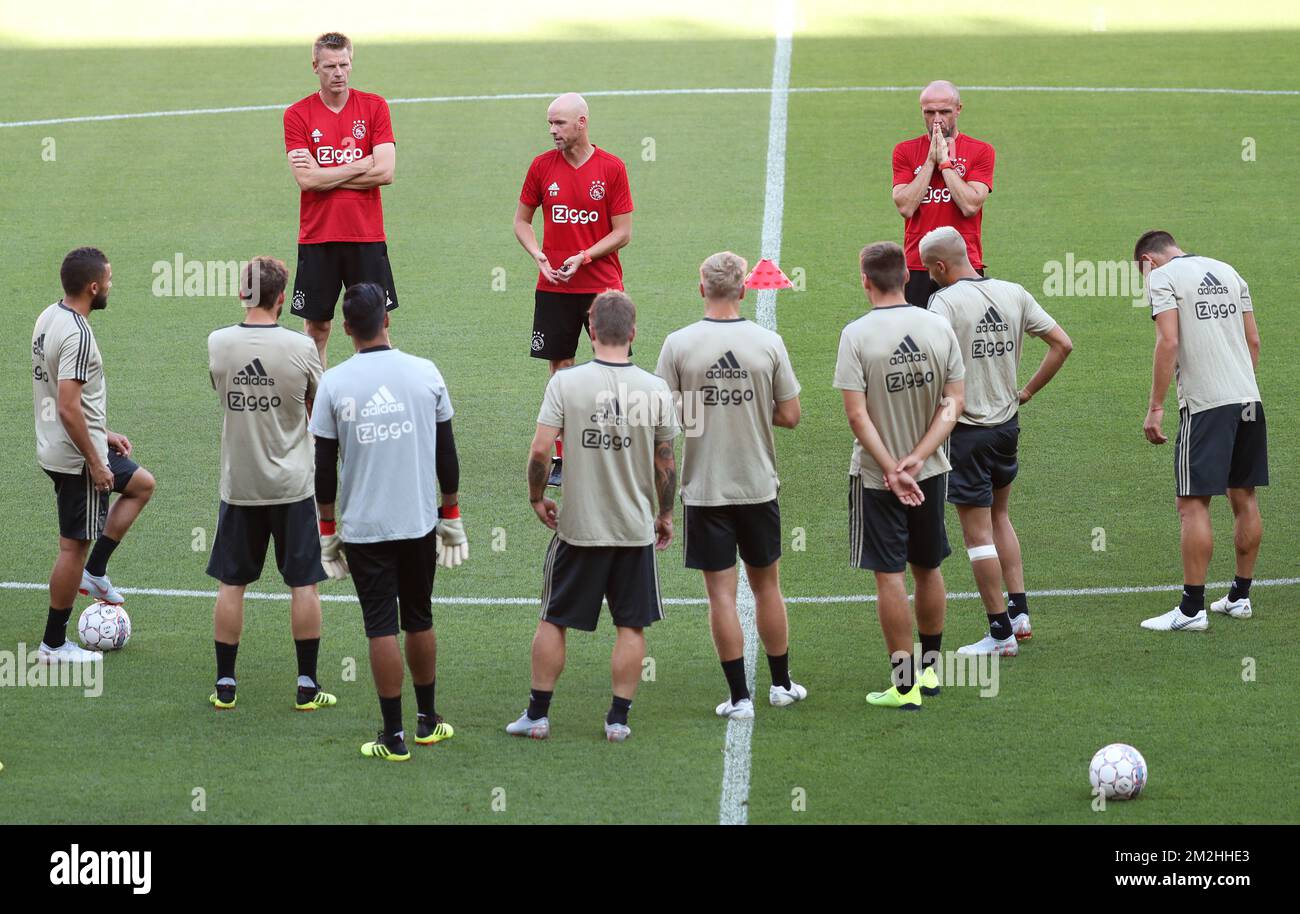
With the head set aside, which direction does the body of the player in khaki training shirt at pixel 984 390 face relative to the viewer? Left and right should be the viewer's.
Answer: facing away from the viewer and to the left of the viewer

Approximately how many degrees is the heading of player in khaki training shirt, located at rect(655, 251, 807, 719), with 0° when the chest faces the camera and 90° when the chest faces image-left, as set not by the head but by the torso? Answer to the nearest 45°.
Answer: approximately 180°

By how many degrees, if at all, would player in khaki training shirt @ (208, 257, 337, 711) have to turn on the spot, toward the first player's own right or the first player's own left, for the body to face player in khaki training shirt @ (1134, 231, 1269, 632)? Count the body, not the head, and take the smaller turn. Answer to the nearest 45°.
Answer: approximately 90° to the first player's own right

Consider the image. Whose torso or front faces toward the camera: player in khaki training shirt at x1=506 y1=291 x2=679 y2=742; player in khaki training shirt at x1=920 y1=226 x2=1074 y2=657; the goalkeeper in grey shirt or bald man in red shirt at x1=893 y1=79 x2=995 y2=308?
the bald man in red shirt

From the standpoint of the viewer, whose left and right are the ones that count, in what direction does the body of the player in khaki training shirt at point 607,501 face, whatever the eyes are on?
facing away from the viewer

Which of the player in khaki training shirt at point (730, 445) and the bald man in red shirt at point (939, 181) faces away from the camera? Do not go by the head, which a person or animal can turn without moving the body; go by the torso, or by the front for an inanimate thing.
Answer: the player in khaki training shirt

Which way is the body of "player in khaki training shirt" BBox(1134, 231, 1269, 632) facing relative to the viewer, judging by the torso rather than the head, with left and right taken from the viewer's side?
facing away from the viewer and to the left of the viewer

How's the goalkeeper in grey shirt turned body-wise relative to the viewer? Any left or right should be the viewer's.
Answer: facing away from the viewer

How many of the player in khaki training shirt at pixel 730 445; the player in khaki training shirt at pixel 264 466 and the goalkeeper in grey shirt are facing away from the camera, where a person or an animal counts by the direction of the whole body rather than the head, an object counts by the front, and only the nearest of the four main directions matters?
3

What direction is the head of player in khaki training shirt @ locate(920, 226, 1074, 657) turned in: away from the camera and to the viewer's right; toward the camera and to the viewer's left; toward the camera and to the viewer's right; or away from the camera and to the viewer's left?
away from the camera and to the viewer's left

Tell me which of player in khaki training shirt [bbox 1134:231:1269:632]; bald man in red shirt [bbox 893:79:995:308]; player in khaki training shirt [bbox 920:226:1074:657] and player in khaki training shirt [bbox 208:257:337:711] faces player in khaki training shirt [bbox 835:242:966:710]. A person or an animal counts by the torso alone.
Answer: the bald man in red shirt

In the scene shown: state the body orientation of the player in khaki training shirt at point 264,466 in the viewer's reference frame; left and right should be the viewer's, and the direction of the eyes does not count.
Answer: facing away from the viewer
